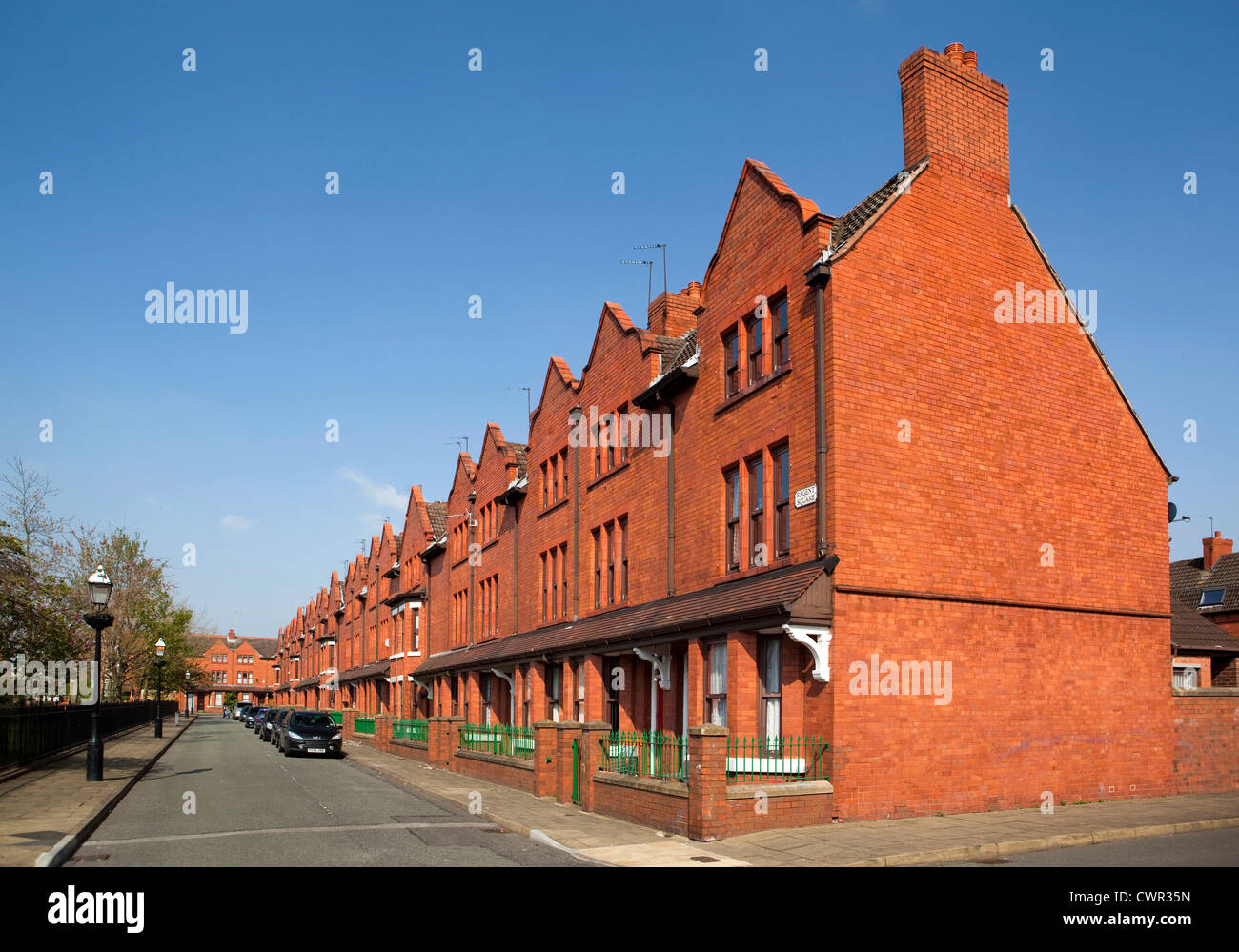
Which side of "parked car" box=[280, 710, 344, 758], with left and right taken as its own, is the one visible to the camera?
front

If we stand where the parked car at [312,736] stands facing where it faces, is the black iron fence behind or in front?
in front

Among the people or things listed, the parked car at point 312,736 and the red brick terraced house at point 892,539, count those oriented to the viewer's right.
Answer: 0

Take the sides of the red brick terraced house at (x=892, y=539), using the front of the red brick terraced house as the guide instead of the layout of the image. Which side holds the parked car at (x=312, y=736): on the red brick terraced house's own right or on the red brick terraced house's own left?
on the red brick terraced house's own right

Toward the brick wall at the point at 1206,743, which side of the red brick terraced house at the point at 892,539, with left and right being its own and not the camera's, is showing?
back

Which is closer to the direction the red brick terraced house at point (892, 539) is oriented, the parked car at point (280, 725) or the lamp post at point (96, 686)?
the lamp post

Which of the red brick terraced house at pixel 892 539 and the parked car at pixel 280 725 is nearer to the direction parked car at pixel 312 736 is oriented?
the red brick terraced house

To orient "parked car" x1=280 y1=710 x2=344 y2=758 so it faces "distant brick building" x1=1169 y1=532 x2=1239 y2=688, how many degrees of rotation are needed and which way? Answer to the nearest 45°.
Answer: approximately 90° to its left

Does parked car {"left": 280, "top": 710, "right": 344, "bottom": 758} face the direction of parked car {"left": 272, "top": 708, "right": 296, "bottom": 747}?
no

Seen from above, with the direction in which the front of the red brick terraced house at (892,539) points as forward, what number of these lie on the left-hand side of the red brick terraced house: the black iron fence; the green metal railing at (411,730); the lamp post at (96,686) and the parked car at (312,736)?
0

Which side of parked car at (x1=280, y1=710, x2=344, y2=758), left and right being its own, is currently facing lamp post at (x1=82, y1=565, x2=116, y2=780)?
front

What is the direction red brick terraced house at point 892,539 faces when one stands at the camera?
facing the viewer and to the left of the viewer
